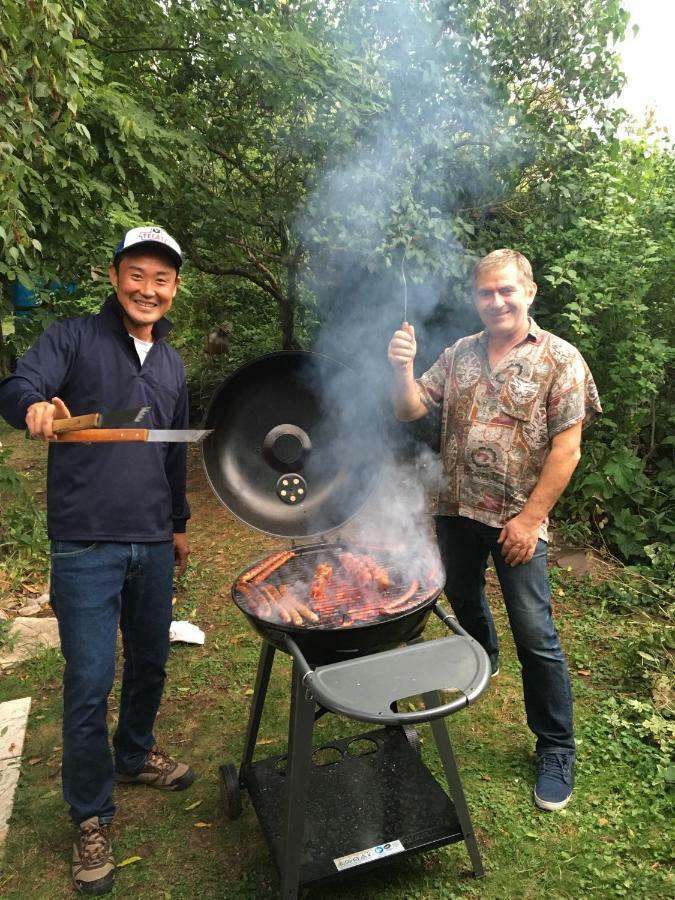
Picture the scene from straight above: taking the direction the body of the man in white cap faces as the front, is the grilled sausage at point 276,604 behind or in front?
in front

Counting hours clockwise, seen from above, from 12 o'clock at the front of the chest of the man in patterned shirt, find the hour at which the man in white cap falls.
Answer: The man in white cap is roughly at 2 o'clock from the man in patterned shirt.

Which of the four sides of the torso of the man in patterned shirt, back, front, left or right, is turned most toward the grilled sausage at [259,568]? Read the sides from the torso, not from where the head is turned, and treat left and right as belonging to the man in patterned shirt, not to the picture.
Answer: right

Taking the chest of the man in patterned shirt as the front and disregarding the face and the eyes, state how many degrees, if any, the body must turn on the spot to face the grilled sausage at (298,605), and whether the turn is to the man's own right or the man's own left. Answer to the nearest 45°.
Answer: approximately 45° to the man's own right

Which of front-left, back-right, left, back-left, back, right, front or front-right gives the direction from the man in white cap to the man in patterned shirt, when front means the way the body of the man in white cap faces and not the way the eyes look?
front-left

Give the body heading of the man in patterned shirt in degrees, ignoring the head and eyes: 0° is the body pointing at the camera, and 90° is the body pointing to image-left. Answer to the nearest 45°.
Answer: approximately 0°

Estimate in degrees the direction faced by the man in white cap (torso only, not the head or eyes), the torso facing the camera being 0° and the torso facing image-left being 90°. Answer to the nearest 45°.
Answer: approximately 315°

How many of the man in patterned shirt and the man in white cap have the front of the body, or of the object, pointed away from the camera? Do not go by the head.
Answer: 0

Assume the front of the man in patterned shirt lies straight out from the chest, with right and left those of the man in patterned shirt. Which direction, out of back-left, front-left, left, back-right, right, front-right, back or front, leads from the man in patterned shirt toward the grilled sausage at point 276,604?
front-right
